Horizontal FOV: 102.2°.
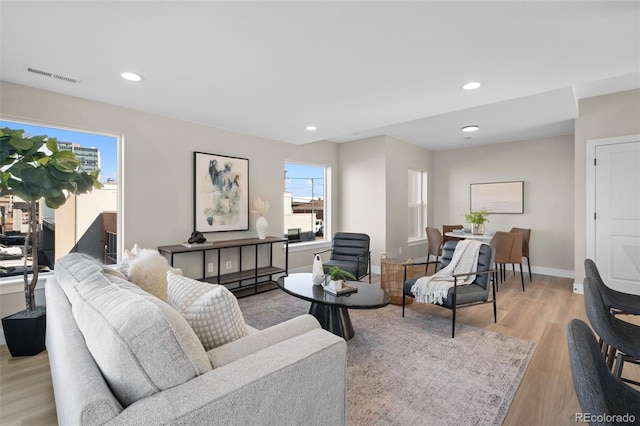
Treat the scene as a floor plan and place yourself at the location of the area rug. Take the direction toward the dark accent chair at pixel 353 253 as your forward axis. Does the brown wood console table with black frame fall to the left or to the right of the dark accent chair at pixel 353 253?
left

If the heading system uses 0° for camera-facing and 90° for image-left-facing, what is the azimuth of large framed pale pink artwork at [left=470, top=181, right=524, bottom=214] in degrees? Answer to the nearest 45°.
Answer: approximately 0°

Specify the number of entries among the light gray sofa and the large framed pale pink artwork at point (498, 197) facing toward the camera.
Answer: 1

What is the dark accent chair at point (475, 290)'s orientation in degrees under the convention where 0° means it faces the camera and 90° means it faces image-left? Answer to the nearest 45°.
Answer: approximately 45°

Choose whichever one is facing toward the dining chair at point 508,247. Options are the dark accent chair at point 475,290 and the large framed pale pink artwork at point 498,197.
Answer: the large framed pale pink artwork

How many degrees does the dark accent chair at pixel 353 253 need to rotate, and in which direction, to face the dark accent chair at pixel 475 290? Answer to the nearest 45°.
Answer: approximately 90° to its left

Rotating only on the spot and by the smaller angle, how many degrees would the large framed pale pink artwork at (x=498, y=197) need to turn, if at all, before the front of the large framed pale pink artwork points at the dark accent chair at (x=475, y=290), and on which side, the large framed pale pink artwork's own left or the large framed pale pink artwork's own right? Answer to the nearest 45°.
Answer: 0° — it already faces it

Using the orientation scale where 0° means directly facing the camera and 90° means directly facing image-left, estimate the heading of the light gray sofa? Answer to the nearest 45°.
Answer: approximately 225°

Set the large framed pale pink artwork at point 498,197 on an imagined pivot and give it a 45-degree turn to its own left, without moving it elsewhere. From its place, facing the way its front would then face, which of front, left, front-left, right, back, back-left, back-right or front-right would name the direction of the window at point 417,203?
back-right

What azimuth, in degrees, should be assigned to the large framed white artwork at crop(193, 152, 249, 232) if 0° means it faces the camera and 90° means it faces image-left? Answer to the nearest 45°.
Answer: approximately 315°

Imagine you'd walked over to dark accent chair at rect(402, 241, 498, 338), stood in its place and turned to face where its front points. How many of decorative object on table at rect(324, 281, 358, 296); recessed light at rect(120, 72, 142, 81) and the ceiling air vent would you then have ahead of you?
3
